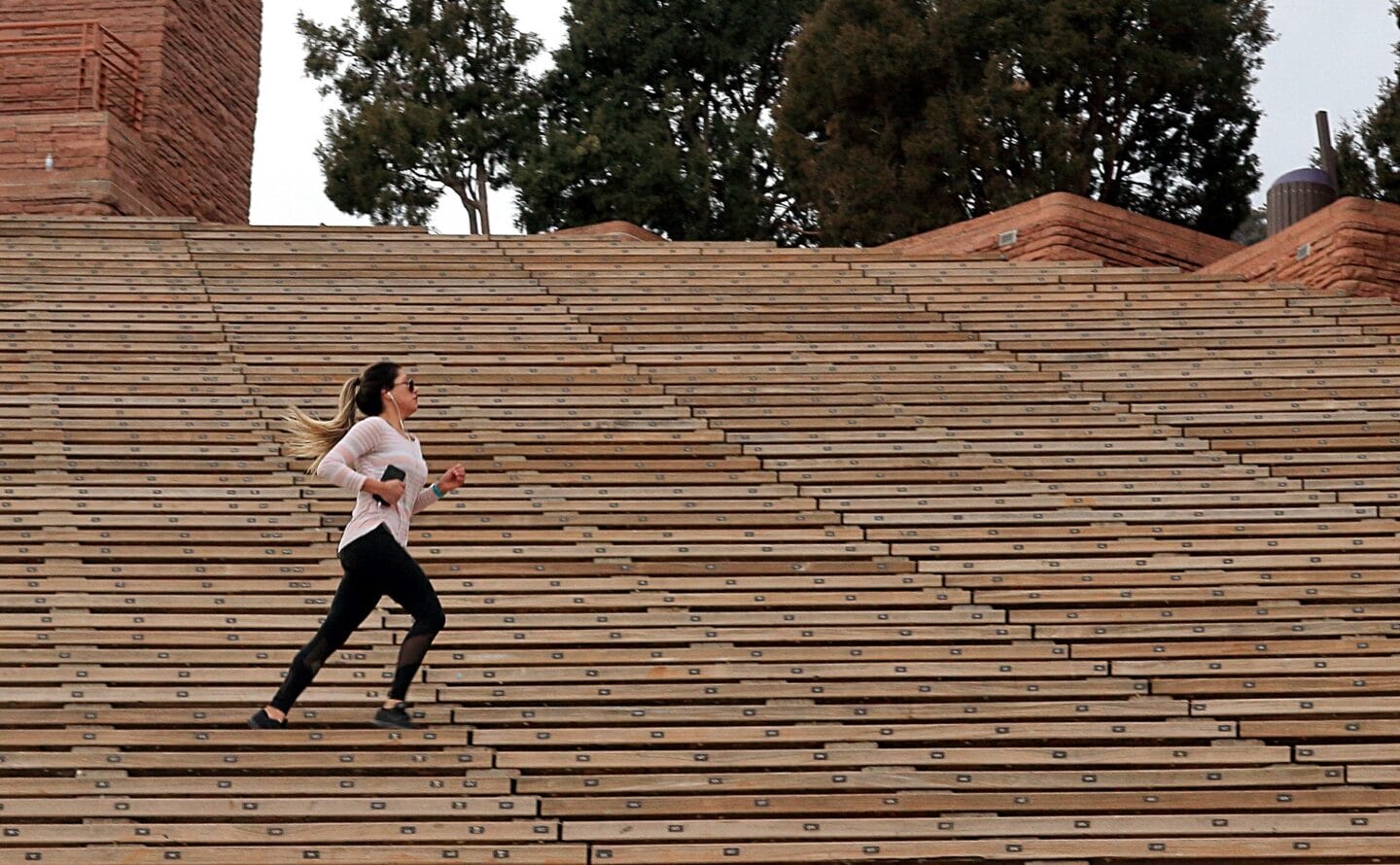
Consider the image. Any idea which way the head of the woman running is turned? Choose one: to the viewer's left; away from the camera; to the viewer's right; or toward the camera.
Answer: to the viewer's right

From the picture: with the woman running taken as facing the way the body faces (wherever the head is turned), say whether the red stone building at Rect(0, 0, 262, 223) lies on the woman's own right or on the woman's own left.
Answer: on the woman's own left

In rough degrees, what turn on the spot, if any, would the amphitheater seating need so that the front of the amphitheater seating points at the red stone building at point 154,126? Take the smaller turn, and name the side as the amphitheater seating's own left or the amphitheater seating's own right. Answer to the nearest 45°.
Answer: approximately 135° to the amphitheater seating's own right

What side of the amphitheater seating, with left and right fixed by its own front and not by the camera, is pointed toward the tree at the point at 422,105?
back

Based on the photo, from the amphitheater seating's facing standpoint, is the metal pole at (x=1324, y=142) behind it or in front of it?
behind

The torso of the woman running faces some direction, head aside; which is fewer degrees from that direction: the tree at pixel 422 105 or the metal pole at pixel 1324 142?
the metal pole

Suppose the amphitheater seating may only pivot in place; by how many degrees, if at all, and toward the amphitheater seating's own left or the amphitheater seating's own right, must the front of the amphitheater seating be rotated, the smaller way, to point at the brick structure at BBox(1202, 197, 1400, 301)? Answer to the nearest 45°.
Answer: approximately 135° to the amphitheater seating's own left

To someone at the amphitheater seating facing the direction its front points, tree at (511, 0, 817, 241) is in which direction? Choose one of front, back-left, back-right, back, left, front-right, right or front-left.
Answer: back

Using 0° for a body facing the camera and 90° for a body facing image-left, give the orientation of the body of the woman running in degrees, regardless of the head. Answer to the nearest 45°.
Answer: approximately 270°

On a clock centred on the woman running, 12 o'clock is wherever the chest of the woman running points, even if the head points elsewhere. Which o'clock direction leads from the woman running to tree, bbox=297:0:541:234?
The tree is roughly at 9 o'clock from the woman running.
